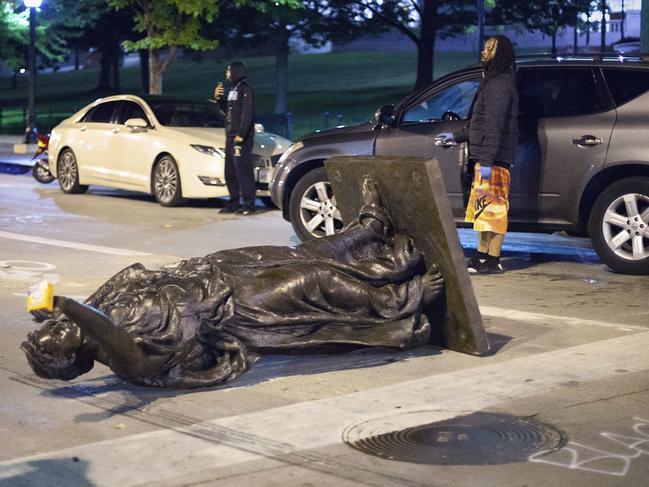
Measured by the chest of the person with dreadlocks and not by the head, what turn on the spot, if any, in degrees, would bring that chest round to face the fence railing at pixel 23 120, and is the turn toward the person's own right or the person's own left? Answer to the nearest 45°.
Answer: approximately 45° to the person's own right

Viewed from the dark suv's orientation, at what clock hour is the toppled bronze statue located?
The toppled bronze statue is roughly at 10 o'clock from the dark suv.

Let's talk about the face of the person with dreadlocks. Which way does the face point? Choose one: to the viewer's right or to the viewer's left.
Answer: to the viewer's left

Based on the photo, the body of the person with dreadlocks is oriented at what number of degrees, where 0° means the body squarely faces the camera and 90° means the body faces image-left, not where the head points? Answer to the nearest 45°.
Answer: approximately 90°

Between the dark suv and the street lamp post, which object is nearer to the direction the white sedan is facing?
the dark suv

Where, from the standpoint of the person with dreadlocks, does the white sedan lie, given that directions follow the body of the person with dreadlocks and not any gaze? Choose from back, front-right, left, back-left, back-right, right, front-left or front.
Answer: front-right

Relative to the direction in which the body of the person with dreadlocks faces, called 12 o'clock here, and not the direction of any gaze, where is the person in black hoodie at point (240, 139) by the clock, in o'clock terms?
The person in black hoodie is roughly at 2 o'clock from the person with dreadlocks.

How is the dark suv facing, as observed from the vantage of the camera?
facing to the left of the viewer

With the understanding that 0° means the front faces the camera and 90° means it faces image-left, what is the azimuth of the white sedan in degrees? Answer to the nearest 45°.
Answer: approximately 315°

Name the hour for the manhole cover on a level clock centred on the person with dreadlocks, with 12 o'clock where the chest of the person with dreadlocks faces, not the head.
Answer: The manhole cover is roughly at 9 o'clock from the person with dreadlocks.

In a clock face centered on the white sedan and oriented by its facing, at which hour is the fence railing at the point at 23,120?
The fence railing is roughly at 7 o'clock from the white sedan.

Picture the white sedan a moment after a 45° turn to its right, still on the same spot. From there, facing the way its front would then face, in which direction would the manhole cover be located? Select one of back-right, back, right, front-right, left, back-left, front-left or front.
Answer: front

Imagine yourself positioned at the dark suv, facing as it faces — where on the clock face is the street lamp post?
The street lamp post is roughly at 2 o'clock from the dark suv.
